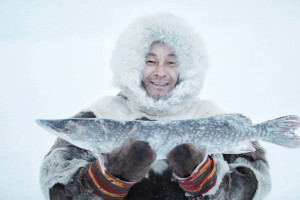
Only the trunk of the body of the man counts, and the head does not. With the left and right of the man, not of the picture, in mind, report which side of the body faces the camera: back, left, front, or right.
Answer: front
